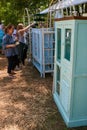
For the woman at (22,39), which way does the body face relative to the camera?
to the viewer's right

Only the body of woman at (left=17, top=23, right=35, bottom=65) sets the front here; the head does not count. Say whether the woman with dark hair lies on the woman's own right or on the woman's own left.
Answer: on the woman's own right

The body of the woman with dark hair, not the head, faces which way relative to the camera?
to the viewer's right

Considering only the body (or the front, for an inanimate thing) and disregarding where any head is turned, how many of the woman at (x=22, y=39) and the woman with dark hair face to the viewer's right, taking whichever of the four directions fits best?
2

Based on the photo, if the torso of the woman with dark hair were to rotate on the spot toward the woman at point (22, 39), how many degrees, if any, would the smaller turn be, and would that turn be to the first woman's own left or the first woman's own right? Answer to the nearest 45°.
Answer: approximately 90° to the first woman's own left
